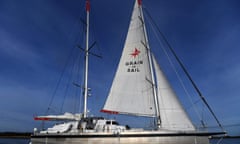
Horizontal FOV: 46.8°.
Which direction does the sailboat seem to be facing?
to the viewer's right
